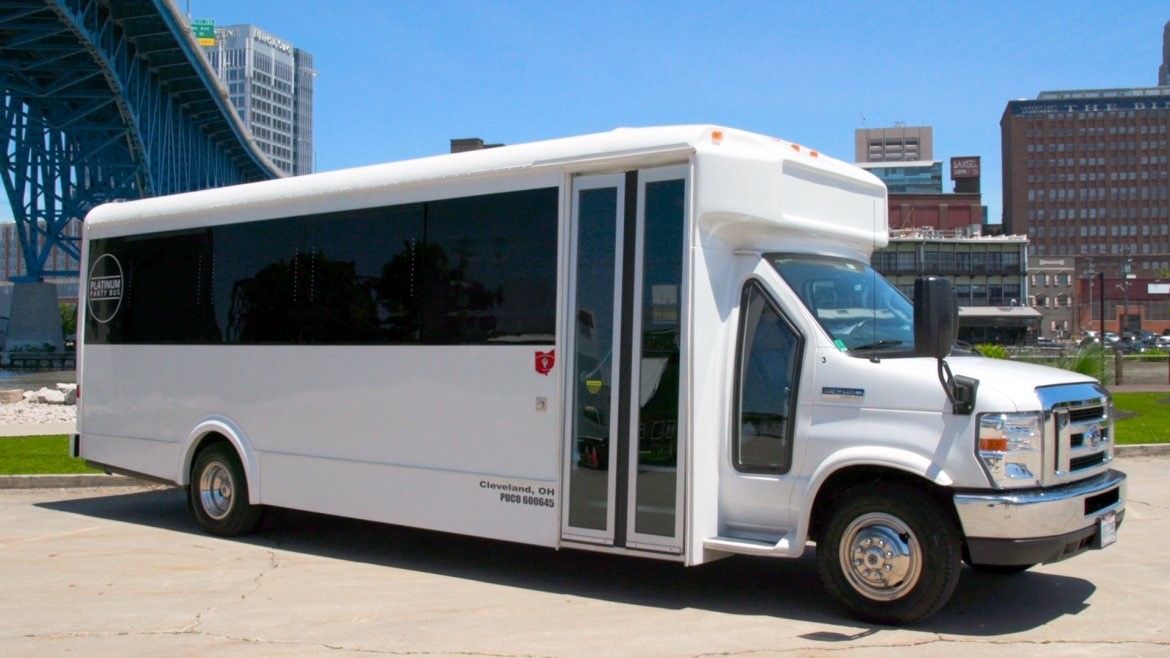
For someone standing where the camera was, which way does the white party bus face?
facing the viewer and to the right of the viewer
